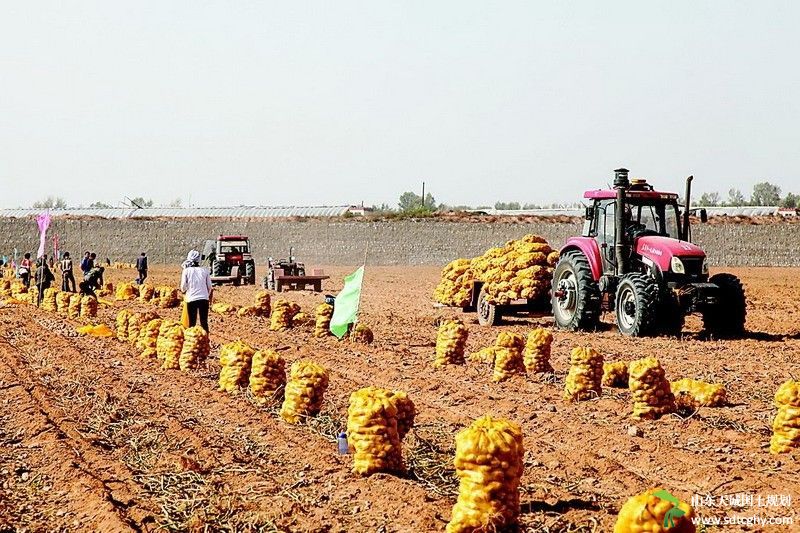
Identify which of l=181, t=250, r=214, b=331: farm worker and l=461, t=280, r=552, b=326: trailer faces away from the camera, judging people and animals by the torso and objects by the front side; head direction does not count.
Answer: the farm worker

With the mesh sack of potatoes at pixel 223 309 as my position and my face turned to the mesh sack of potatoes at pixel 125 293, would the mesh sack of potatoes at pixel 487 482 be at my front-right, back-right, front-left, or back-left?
back-left

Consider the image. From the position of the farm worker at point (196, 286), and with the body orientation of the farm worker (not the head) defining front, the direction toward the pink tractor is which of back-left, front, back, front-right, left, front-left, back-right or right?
right

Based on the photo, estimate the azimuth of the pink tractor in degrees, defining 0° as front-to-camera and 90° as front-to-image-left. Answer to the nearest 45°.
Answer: approximately 315°

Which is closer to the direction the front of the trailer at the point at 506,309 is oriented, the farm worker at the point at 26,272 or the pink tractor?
the pink tractor

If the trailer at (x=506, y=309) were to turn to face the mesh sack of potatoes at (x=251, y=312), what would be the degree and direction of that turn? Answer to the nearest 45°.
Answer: approximately 135° to its right

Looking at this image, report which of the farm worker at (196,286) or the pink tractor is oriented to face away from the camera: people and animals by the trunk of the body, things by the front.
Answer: the farm worker

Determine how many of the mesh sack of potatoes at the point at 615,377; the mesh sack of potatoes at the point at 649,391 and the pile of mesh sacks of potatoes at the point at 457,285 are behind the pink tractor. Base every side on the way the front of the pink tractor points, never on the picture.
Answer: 1

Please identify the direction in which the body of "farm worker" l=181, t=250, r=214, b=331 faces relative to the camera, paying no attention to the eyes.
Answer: away from the camera

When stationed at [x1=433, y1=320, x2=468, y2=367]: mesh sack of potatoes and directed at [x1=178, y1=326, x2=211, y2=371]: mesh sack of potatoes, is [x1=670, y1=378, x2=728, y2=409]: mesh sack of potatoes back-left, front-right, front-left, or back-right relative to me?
back-left

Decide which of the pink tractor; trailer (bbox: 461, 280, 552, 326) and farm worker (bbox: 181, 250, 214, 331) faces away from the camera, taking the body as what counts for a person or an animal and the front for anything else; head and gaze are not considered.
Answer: the farm worker

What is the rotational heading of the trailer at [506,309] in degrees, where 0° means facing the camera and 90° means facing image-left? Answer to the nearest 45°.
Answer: approximately 315°

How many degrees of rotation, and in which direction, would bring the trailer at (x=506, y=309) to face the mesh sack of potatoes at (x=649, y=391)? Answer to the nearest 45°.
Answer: approximately 45° to its right
